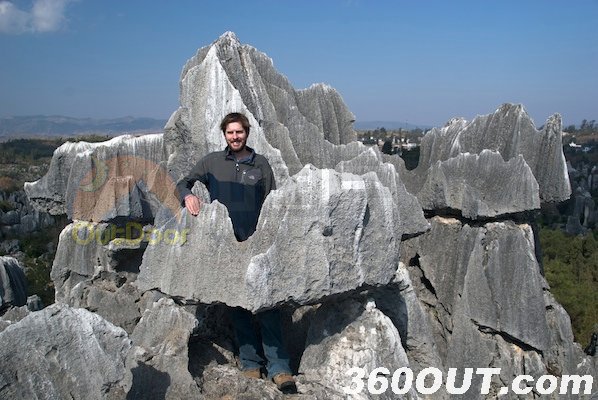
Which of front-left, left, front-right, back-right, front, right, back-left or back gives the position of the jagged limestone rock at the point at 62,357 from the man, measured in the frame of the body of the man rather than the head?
front-right

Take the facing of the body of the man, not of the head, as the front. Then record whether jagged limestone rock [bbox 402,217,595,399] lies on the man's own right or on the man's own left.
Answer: on the man's own left

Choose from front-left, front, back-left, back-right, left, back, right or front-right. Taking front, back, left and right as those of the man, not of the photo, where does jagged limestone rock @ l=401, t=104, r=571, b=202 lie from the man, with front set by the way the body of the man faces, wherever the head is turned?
back-left

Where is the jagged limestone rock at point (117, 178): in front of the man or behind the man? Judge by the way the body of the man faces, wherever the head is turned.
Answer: behind

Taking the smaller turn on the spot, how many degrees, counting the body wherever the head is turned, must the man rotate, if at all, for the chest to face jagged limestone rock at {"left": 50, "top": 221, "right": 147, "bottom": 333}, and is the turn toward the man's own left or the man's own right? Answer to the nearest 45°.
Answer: approximately 135° to the man's own right

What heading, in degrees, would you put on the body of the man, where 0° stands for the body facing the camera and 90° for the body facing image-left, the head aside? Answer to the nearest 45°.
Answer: approximately 0°

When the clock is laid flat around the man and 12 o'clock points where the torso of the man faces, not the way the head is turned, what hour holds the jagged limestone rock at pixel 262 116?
The jagged limestone rock is roughly at 6 o'clock from the man.

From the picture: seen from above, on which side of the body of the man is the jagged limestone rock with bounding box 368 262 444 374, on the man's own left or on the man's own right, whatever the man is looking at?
on the man's own left
